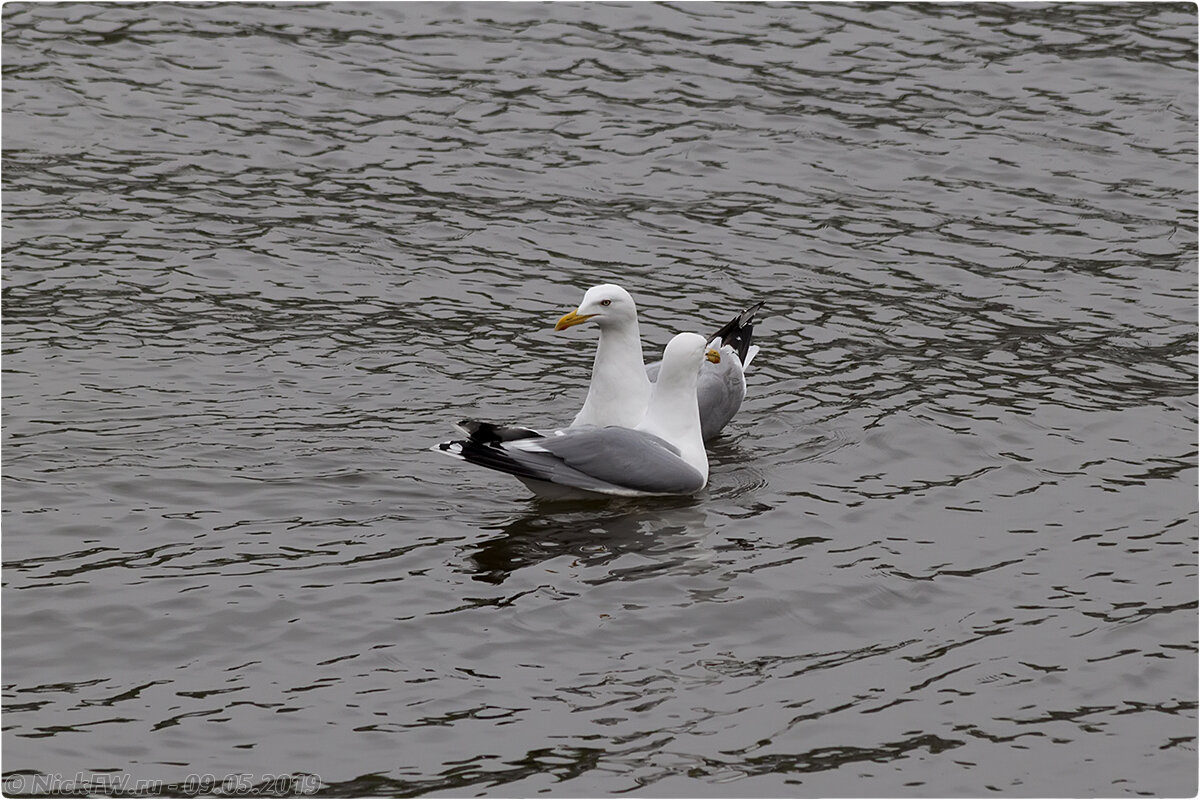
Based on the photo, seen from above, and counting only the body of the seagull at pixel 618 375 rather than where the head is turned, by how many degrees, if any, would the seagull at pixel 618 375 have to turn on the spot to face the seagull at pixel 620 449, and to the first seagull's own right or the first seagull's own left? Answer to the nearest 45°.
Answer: approximately 90° to the first seagull's own left

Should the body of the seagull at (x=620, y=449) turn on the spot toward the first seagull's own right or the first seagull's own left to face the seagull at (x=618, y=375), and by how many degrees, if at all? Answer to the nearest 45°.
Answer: approximately 90° to the first seagull's own left

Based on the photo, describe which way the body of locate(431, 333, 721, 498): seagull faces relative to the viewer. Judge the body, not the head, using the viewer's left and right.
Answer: facing to the right of the viewer

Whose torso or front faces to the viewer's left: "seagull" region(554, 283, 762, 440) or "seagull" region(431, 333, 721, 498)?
"seagull" region(554, 283, 762, 440)

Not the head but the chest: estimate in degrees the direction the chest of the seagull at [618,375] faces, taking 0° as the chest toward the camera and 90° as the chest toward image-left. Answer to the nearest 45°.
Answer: approximately 90°

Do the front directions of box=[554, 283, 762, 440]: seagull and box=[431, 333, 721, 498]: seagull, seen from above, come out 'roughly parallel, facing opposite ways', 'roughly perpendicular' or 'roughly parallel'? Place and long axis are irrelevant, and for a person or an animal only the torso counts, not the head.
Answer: roughly parallel, facing opposite ways

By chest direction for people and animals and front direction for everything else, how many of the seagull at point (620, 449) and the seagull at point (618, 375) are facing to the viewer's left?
1
